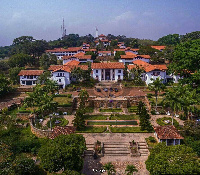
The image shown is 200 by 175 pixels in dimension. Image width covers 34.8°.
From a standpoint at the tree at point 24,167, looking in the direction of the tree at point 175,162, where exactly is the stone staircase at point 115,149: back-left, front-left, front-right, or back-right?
front-left

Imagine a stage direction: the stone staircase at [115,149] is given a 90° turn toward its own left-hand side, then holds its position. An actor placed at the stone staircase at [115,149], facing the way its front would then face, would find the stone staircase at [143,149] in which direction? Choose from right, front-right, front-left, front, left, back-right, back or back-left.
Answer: front

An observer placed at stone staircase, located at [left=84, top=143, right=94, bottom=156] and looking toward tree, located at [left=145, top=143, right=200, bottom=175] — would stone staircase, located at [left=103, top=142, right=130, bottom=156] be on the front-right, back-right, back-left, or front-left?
front-left

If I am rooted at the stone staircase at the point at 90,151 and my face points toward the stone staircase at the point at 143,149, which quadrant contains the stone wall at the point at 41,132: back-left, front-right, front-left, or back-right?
back-left

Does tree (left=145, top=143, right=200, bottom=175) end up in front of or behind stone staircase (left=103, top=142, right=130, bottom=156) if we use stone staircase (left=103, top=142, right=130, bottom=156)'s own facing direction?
in front

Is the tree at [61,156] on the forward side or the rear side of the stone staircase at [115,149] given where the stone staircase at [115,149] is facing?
on the forward side

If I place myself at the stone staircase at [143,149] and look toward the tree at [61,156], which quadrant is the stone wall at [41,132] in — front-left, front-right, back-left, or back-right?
front-right

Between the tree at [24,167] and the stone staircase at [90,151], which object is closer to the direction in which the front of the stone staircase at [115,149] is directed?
the tree

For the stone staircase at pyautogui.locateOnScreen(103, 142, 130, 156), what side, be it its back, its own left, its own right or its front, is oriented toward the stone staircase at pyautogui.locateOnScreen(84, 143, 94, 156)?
right

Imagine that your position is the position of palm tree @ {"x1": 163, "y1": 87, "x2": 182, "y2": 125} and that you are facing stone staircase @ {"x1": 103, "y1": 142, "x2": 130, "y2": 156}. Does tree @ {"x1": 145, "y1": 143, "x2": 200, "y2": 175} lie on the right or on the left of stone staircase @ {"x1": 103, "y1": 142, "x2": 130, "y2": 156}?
left

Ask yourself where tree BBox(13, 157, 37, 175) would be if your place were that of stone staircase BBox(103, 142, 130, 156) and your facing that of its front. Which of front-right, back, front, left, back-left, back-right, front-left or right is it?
front-right

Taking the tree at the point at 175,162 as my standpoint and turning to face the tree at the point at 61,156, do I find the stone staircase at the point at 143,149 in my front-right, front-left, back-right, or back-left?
front-right

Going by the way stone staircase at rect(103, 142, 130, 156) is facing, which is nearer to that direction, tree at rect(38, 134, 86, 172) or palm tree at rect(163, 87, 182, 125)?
the tree

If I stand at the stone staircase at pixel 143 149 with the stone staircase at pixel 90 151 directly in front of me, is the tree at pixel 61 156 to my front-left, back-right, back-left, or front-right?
front-left

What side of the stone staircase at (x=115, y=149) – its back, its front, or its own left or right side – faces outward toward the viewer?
front
